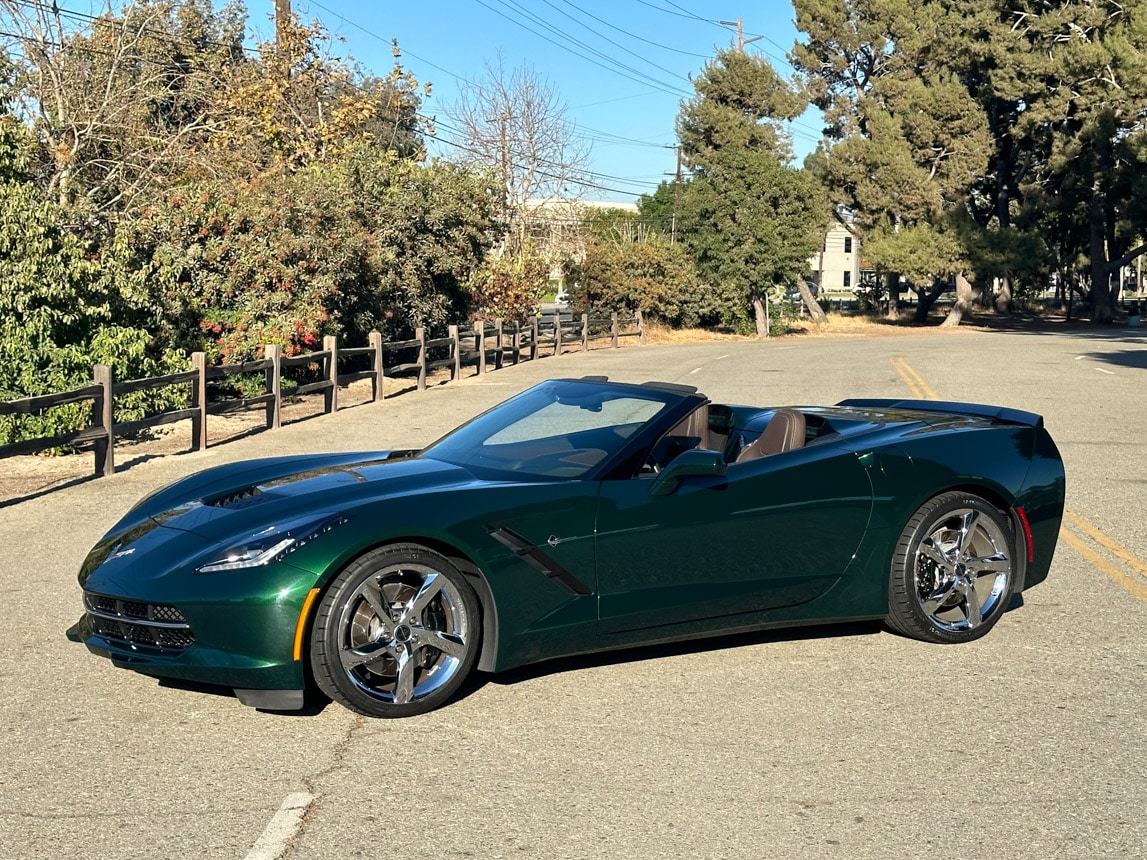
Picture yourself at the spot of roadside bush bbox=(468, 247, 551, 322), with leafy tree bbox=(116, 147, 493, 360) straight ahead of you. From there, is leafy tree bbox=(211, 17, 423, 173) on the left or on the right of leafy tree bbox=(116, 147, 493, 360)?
right

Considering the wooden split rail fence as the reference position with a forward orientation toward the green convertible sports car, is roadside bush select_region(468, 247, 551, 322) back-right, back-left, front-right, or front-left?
back-left

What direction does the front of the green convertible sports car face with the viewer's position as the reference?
facing the viewer and to the left of the viewer

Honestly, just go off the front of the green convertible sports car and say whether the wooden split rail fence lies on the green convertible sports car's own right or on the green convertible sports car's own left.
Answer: on the green convertible sports car's own right

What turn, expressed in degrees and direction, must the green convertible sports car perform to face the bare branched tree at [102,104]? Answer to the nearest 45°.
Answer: approximately 90° to its right

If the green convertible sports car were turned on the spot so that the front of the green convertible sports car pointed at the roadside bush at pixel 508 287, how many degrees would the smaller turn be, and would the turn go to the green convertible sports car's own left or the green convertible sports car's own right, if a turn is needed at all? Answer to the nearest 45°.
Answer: approximately 135° to the green convertible sports car's own right

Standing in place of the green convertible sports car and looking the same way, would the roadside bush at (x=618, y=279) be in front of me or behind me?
behind
